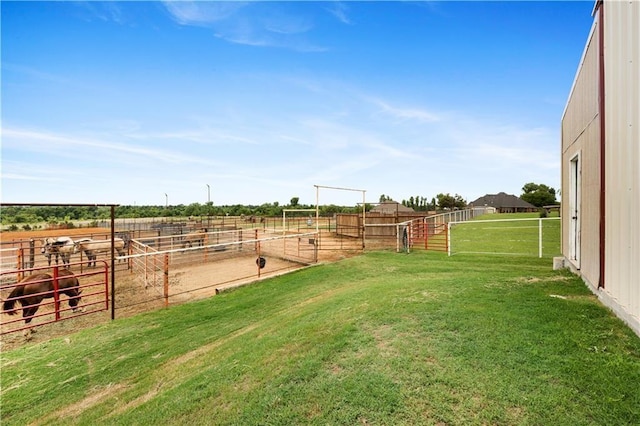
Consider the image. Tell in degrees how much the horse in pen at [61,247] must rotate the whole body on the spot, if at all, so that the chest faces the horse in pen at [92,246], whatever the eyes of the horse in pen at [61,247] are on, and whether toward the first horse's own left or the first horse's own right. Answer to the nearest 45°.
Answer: approximately 180°

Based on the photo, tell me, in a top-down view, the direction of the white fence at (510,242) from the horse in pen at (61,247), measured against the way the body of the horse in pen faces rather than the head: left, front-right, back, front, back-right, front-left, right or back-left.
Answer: back-left

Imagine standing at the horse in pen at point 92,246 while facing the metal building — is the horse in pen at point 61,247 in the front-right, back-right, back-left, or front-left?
back-right

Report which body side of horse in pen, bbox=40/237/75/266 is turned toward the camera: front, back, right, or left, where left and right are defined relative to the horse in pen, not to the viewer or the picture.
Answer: left

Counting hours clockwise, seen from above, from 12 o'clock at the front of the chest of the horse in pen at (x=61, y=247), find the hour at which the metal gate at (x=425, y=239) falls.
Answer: The metal gate is roughly at 7 o'clock from the horse in pen.

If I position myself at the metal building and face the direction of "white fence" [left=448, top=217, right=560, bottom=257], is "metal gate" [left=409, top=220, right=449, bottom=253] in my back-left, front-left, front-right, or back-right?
front-left

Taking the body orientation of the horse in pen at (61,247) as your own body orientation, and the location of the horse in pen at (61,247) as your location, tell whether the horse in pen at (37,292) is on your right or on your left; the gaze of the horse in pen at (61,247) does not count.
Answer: on your left
